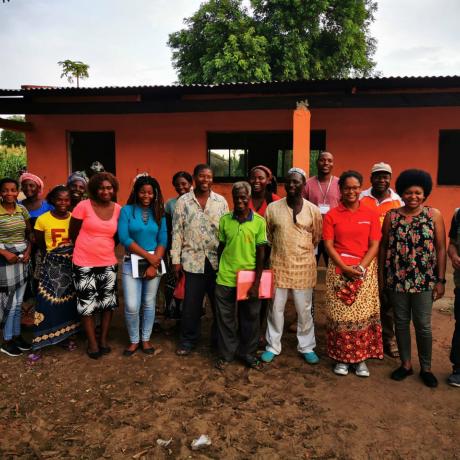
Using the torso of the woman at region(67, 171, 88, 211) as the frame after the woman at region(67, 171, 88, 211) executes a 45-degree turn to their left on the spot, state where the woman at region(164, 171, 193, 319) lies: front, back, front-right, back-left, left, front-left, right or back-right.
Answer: front-left

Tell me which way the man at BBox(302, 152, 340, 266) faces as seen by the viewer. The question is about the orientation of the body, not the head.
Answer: toward the camera

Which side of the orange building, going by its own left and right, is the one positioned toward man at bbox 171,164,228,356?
front

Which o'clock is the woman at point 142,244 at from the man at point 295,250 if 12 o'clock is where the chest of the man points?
The woman is roughly at 3 o'clock from the man.

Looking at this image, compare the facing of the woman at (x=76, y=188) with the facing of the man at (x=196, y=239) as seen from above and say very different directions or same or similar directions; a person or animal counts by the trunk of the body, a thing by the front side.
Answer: same or similar directions

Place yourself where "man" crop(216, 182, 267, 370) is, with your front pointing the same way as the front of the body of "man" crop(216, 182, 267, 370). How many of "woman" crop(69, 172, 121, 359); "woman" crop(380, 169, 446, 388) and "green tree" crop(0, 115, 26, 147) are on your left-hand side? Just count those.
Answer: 1

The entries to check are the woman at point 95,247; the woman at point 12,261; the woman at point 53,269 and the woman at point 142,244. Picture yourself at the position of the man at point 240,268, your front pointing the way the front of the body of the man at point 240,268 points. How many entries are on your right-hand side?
4

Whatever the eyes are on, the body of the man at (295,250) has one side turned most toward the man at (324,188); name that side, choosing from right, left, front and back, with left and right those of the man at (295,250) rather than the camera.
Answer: back

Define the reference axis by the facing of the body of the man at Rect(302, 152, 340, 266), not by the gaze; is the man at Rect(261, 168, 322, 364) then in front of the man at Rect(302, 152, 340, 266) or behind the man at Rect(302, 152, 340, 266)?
in front

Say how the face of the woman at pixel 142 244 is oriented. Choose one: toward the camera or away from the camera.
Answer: toward the camera

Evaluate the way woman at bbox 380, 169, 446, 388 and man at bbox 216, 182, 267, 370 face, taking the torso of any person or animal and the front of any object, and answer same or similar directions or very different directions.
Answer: same or similar directions

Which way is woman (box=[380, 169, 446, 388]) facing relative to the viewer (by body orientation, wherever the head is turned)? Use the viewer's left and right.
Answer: facing the viewer

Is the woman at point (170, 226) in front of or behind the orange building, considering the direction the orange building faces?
in front

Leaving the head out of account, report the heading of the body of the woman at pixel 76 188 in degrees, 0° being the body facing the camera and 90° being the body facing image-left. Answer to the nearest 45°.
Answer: approximately 0°

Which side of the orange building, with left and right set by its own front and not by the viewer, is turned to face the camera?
front

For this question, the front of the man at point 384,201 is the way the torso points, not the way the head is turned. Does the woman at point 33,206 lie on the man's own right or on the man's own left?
on the man's own right

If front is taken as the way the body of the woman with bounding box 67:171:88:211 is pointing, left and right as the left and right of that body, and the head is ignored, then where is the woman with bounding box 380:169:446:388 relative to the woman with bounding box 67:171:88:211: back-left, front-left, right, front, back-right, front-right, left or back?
front-left
